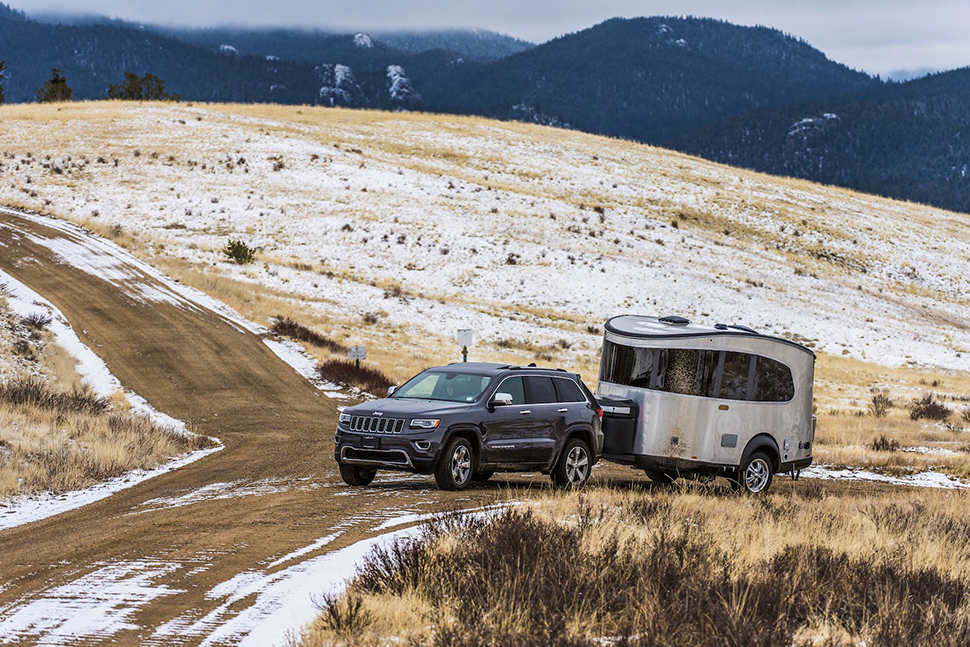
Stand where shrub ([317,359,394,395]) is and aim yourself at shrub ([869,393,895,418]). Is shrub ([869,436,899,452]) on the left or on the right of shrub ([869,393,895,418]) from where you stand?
right

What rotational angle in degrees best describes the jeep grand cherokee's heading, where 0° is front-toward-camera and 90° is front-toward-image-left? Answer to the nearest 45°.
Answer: approximately 45°

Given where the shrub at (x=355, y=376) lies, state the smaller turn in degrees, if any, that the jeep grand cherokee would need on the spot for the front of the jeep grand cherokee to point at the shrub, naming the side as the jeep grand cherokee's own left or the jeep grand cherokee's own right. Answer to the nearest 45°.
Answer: approximately 135° to the jeep grand cherokee's own right

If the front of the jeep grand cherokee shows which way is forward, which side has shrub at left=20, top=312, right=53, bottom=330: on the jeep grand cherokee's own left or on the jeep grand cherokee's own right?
on the jeep grand cherokee's own right

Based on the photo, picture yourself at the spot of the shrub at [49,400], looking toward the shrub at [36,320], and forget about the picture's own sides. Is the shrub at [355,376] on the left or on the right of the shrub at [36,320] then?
right

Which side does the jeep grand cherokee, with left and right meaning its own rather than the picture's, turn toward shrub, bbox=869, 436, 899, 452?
back

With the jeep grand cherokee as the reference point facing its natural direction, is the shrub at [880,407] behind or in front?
behind

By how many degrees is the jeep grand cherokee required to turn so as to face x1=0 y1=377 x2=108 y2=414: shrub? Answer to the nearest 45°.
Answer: approximately 90° to its right

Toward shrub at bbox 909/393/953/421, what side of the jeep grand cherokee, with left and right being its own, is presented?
back

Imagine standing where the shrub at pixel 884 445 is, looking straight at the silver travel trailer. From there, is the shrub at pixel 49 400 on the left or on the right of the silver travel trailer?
right
